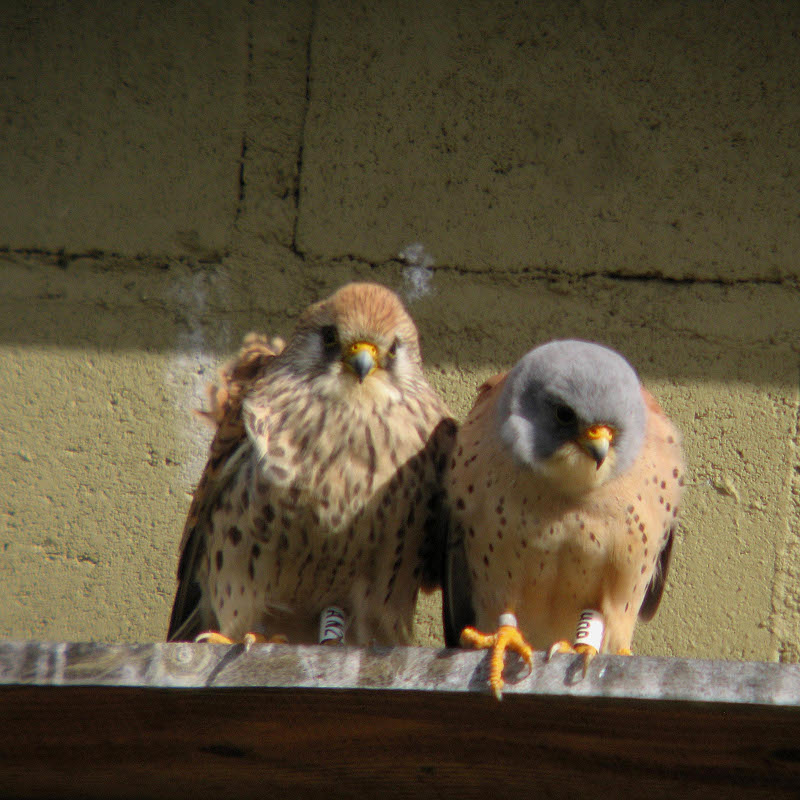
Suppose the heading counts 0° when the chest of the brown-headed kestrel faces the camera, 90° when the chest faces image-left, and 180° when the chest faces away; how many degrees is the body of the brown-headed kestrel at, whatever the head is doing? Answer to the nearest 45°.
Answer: approximately 0°

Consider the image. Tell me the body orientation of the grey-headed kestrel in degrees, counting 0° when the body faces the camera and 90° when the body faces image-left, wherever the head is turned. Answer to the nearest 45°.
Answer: approximately 0°

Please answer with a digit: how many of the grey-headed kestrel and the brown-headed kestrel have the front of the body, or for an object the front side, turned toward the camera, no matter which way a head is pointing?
2
